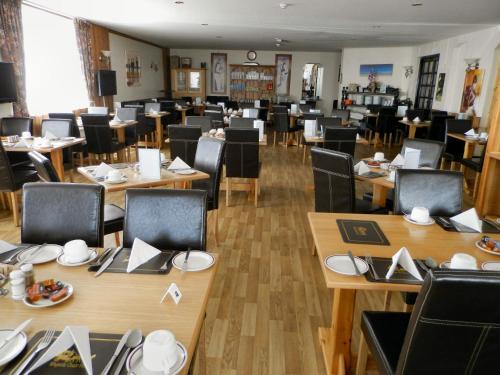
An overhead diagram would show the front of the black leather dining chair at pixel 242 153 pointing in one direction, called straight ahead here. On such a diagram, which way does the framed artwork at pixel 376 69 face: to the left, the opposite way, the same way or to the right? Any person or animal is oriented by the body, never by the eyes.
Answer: the opposite way

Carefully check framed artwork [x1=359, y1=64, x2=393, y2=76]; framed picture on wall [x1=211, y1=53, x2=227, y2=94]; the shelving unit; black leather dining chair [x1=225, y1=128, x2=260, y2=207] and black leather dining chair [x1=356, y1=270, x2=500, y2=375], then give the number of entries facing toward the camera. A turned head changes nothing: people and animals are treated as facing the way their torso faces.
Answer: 3

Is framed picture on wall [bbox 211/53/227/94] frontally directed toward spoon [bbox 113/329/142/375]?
yes

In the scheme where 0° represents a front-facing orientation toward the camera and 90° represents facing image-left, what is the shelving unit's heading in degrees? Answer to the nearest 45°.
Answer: approximately 0°

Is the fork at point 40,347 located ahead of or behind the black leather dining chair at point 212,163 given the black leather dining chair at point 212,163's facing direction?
ahead

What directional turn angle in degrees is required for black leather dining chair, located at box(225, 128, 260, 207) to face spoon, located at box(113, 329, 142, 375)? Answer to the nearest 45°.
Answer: approximately 180°

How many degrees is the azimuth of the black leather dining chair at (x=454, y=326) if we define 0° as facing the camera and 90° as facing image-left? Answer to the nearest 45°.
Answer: approximately 135°

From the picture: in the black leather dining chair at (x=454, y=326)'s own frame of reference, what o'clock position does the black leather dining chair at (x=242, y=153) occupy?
the black leather dining chair at (x=242, y=153) is roughly at 12 o'clock from the black leather dining chair at (x=454, y=326).

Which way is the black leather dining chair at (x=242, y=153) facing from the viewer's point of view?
away from the camera

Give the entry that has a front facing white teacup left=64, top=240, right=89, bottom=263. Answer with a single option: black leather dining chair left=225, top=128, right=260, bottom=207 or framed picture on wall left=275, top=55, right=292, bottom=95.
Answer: the framed picture on wall

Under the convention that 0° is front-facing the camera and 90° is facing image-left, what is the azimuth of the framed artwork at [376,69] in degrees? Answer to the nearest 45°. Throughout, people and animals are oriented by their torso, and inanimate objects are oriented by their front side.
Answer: approximately 0°

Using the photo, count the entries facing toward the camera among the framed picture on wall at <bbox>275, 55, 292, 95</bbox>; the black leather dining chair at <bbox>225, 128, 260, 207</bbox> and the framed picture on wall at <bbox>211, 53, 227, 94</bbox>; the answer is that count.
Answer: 2

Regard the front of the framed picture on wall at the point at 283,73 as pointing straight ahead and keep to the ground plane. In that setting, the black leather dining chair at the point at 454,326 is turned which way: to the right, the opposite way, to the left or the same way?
the opposite way

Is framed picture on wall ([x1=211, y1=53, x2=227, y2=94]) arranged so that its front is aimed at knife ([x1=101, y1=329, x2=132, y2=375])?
yes

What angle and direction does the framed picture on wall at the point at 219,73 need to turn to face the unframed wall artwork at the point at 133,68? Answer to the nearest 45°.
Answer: approximately 45° to its right

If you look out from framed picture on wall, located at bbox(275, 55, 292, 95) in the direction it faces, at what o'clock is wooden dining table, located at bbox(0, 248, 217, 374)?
The wooden dining table is roughly at 12 o'clock from the framed picture on wall.

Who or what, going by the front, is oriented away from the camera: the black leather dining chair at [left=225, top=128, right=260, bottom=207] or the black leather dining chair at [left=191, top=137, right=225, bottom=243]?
the black leather dining chair at [left=225, top=128, right=260, bottom=207]

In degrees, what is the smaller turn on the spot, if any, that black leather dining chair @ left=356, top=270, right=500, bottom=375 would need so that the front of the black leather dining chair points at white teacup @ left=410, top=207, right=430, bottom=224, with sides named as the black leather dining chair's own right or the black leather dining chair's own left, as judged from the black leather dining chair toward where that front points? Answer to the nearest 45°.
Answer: approximately 45° to the black leather dining chair's own right

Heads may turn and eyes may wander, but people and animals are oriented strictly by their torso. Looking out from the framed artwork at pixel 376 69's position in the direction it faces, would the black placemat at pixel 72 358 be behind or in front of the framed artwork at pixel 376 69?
in front
